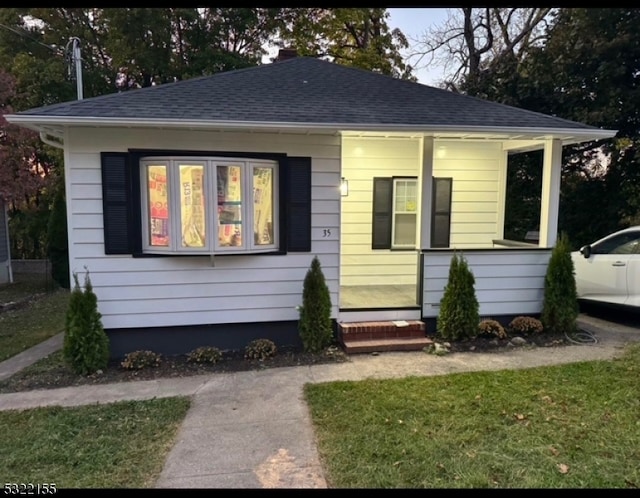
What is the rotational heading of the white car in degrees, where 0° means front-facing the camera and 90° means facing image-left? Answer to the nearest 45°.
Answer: approximately 135°

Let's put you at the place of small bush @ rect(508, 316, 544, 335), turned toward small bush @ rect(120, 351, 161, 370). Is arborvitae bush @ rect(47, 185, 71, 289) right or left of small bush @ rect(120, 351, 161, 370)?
right

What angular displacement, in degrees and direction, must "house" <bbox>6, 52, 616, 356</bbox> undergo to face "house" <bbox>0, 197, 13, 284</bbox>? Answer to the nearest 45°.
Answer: approximately 135° to its right

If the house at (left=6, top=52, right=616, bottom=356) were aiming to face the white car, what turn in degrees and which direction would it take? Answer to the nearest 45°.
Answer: approximately 90° to its left

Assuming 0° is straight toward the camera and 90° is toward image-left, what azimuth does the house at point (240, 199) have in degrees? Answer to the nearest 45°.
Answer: approximately 0°

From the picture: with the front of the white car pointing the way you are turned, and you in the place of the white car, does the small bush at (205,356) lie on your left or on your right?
on your left

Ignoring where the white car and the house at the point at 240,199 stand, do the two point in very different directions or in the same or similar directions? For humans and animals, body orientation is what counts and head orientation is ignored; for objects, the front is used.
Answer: very different directions

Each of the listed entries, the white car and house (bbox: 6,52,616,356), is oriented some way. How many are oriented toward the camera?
1
